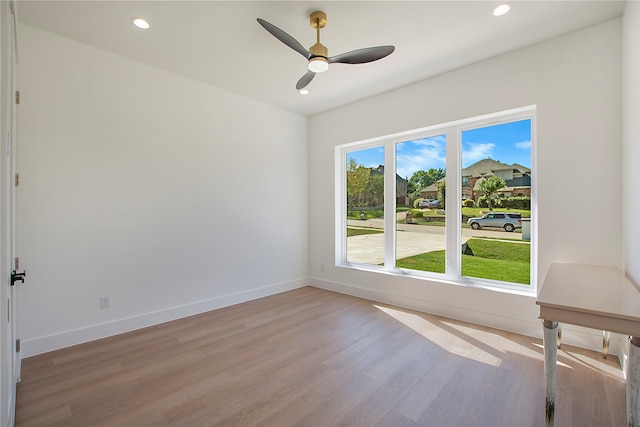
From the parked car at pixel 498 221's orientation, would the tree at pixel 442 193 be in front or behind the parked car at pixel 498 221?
in front

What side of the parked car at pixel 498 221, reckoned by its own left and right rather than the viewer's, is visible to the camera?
left

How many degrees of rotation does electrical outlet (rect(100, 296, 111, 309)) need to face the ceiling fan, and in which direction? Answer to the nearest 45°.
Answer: approximately 45° to its left

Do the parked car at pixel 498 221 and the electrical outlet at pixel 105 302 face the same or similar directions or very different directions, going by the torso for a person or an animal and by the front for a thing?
very different directions

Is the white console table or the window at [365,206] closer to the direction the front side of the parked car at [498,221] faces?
the window

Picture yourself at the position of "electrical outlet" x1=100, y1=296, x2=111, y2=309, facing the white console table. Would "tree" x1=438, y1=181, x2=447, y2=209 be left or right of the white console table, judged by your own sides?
left

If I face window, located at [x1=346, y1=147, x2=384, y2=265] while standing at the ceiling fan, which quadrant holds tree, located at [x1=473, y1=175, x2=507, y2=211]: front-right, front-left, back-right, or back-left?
front-right
